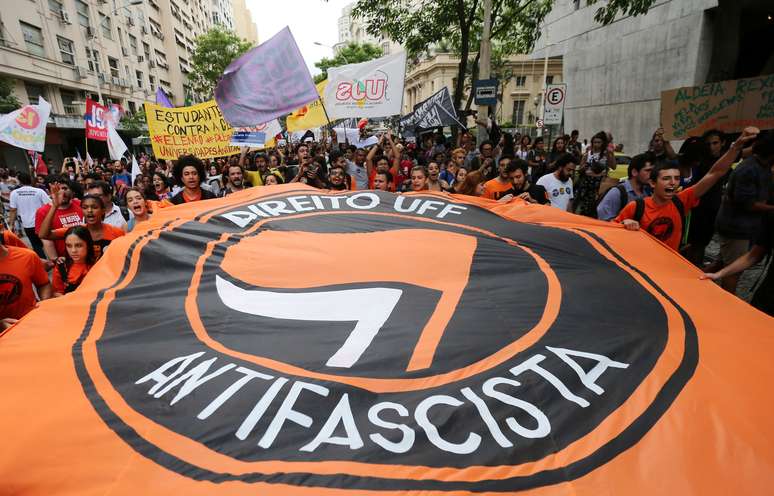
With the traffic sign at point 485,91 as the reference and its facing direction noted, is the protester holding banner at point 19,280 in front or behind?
in front

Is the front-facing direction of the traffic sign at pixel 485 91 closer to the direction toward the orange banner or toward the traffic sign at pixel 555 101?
the orange banner

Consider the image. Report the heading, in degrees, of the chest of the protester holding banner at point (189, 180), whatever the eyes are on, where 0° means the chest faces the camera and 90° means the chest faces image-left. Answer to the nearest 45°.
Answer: approximately 0°

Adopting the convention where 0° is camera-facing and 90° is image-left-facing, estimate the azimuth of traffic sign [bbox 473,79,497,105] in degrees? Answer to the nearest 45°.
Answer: approximately 0°

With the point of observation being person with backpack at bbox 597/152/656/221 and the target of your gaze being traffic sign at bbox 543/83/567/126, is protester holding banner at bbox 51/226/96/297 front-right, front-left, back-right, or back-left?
back-left

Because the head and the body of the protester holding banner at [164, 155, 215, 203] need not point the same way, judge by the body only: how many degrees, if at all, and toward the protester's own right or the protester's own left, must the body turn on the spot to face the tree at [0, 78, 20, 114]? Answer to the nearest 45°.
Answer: approximately 180°

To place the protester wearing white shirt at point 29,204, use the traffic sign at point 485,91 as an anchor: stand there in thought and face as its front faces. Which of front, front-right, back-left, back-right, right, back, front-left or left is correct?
front-right

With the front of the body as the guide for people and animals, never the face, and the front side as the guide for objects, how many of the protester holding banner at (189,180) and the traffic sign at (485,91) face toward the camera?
2

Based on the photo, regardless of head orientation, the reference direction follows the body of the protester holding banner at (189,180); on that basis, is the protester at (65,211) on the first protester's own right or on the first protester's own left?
on the first protester's own right

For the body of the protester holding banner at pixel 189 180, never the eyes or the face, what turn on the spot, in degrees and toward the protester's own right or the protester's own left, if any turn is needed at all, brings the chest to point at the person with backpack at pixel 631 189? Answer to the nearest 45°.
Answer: approximately 45° to the protester's own left

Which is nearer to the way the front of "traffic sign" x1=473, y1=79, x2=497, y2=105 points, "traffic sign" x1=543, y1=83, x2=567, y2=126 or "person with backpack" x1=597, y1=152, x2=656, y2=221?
the person with backpack

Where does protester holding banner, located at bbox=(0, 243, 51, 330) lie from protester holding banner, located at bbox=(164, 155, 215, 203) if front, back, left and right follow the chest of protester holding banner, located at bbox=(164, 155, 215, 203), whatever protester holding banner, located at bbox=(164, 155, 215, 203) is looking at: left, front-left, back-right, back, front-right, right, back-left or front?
front-right

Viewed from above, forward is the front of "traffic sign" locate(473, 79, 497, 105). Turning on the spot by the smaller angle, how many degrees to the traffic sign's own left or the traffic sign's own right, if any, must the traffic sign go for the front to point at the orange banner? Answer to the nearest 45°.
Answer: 0° — it already faces it
